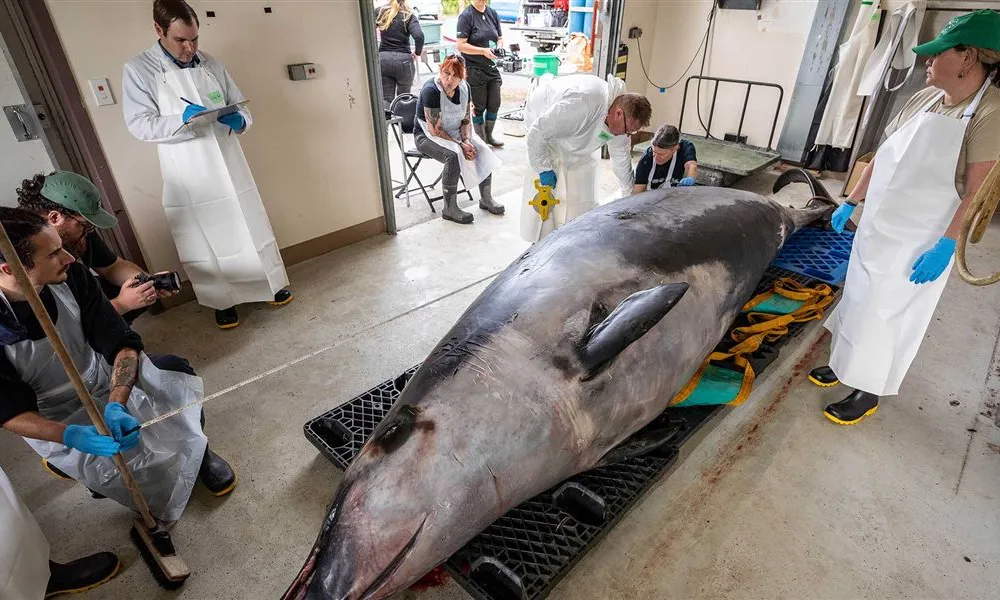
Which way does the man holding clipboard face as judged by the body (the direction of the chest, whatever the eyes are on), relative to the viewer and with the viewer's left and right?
facing the viewer and to the right of the viewer

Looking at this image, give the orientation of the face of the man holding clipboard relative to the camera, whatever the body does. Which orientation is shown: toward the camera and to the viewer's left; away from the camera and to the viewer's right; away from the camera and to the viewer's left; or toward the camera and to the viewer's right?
toward the camera and to the viewer's right

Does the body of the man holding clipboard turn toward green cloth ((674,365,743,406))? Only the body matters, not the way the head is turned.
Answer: yes

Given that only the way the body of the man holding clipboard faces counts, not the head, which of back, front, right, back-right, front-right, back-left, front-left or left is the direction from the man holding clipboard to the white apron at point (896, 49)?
front-left

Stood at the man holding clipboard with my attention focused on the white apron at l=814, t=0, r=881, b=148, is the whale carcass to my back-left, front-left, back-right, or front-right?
front-right

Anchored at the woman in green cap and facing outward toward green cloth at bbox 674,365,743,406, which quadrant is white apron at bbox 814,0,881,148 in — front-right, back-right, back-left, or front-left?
back-right

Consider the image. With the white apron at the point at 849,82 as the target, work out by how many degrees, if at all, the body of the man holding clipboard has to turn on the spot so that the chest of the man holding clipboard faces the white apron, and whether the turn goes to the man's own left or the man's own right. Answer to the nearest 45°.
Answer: approximately 45° to the man's own left

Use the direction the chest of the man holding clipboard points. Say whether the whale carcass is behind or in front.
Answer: in front

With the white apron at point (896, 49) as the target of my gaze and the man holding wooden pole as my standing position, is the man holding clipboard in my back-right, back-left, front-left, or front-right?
front-left

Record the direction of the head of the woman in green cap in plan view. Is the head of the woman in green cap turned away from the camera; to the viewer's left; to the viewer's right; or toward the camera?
to the viewer's left

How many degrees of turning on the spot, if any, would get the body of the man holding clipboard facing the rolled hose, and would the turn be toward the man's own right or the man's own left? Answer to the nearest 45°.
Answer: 0° — they already face it

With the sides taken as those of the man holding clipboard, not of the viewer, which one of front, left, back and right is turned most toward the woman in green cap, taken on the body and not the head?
front

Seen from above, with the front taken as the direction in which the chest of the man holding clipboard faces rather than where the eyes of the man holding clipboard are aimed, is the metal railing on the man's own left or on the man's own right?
on the man's own left

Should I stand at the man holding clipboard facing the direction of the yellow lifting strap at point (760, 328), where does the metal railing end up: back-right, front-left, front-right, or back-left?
front-left

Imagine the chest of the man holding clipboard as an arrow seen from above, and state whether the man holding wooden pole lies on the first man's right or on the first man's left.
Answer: on the first man's right

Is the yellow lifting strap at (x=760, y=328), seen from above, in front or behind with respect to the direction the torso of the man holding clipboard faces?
in front
